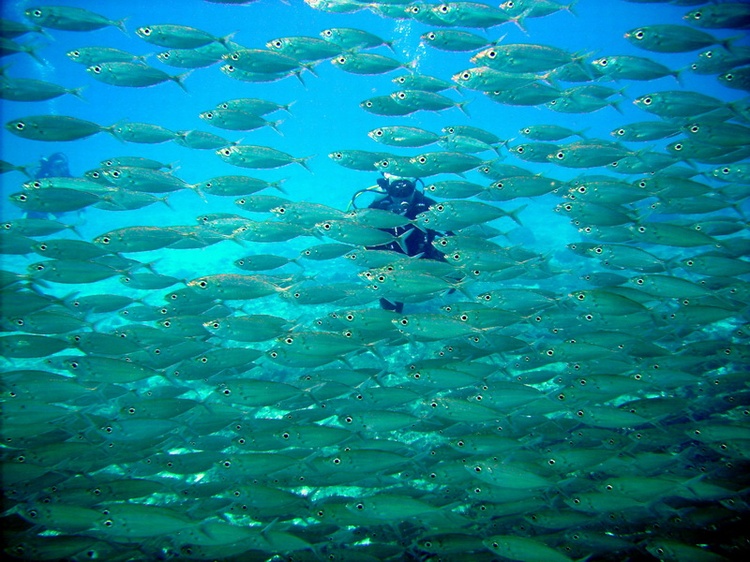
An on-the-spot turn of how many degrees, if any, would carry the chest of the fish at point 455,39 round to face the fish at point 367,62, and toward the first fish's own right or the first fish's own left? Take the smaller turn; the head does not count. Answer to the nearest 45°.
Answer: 0° — it already faces it

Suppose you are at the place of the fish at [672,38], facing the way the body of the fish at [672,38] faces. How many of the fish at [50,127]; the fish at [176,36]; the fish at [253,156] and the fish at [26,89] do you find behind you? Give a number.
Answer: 0

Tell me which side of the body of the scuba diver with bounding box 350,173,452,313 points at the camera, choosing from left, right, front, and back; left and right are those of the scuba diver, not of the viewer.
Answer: front

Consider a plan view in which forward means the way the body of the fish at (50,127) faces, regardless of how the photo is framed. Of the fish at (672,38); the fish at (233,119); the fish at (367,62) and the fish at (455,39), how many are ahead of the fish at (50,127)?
0

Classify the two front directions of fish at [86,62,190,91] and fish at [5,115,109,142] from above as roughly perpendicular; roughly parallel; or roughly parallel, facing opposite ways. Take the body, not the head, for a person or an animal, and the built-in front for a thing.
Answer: roughly parallel

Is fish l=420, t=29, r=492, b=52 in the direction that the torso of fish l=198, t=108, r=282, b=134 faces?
no

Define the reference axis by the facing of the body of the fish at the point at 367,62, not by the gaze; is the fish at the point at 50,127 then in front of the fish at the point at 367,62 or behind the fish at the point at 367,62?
in front

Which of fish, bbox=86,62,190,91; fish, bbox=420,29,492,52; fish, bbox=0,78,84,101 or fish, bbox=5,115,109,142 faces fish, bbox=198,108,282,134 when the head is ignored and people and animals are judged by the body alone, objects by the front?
fish, bbox=420,29,492,52

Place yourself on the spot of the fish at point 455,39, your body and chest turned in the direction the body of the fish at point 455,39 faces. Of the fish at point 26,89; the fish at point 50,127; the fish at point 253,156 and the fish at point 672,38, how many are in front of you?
3

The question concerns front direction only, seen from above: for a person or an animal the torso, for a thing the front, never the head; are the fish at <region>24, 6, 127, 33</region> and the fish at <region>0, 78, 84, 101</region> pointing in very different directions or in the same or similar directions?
same or similar directions

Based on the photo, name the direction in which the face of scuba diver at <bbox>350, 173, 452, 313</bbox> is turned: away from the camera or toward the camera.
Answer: toward the camera

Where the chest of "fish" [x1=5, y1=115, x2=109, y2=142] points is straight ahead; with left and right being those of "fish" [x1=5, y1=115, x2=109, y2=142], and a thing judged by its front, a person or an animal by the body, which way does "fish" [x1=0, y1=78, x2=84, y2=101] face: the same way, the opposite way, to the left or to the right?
the same way

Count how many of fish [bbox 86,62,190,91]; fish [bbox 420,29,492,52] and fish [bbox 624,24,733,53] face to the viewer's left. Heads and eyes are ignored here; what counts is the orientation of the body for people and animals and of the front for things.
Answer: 3

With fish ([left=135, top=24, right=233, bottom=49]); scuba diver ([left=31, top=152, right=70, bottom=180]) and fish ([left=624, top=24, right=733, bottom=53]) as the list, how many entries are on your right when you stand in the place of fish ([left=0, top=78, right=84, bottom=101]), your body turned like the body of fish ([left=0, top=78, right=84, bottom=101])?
1

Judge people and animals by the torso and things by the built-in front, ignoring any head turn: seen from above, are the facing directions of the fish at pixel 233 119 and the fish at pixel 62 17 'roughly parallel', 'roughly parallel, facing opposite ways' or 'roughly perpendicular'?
roughly parallel

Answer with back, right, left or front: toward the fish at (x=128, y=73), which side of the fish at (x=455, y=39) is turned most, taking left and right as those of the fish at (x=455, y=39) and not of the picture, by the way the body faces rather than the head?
front

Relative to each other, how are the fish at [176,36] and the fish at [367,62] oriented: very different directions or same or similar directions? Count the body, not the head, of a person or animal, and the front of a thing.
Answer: same or similar directions

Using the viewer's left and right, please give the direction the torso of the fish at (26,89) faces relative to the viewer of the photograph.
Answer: facing to the left of the viewer

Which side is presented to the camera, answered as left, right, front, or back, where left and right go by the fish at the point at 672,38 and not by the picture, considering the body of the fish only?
left
